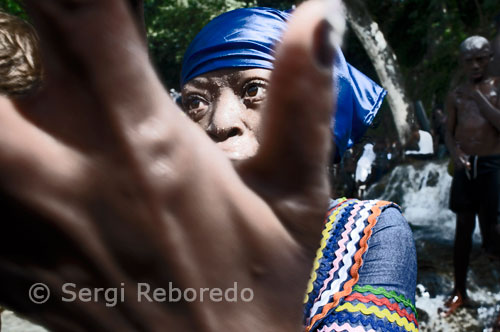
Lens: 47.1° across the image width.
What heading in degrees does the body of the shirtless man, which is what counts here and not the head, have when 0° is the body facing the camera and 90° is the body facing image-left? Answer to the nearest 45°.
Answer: approximately 0°

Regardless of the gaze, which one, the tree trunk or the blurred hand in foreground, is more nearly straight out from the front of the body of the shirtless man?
the blurred hand in foreground

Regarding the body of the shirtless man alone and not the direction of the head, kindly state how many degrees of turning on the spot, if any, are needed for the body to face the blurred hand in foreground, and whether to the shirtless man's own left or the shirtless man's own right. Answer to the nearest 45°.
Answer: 0° — they already face it
